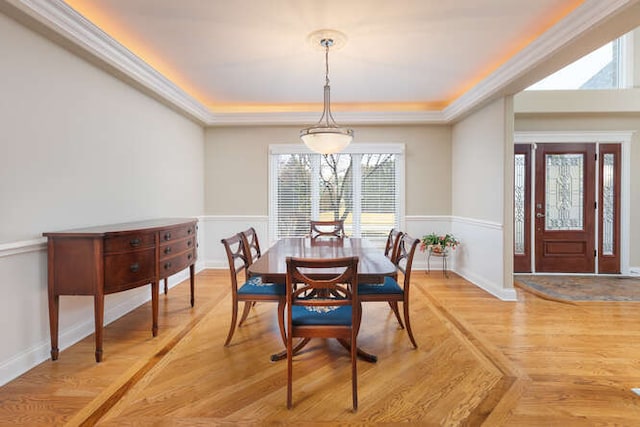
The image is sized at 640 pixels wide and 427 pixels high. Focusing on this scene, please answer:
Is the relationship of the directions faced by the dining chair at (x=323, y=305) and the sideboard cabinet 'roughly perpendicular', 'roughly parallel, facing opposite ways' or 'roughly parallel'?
roughly perpendicular

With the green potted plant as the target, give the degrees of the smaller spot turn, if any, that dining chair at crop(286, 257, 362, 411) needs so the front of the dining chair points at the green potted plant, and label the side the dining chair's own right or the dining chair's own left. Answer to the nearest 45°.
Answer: approximately 45° to the dining chair's own right

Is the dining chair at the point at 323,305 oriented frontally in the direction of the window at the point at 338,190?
yes

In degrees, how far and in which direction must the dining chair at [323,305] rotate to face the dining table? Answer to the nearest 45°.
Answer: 0° — it already faces it

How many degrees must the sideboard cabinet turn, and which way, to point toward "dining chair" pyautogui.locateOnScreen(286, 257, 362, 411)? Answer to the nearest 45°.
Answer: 0° — it already faces it

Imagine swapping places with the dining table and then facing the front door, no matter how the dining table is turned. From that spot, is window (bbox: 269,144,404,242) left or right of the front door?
left

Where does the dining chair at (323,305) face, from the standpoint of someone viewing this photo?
facing away from the viewer

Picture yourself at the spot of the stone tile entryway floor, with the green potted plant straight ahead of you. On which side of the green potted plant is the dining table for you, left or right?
left

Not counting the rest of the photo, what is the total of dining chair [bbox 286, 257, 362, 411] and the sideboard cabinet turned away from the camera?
1
